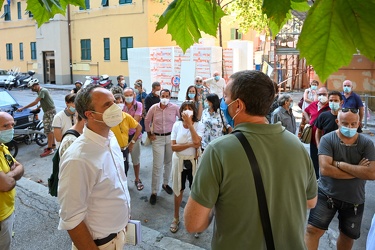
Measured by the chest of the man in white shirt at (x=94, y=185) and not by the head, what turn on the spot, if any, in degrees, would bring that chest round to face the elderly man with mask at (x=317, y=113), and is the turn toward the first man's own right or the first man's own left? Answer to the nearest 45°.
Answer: approximately 90° to the first man's own left

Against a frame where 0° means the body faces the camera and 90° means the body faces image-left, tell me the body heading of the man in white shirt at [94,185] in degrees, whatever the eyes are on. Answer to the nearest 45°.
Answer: approximately 315°

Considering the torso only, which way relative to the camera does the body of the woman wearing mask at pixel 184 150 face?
toward the camera

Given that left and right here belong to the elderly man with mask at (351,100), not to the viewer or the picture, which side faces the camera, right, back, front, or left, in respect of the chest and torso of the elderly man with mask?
front

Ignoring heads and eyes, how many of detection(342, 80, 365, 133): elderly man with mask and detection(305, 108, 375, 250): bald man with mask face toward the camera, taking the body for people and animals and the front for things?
2

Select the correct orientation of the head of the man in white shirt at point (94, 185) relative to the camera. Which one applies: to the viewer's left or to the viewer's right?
to the viewer's right

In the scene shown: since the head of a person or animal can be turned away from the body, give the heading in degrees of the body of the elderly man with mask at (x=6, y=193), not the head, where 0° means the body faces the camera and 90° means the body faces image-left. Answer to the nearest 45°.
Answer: approximately 315°

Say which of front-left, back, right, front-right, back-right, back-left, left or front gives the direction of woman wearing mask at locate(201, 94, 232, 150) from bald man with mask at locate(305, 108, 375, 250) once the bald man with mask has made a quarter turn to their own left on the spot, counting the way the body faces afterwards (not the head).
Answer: back-left
